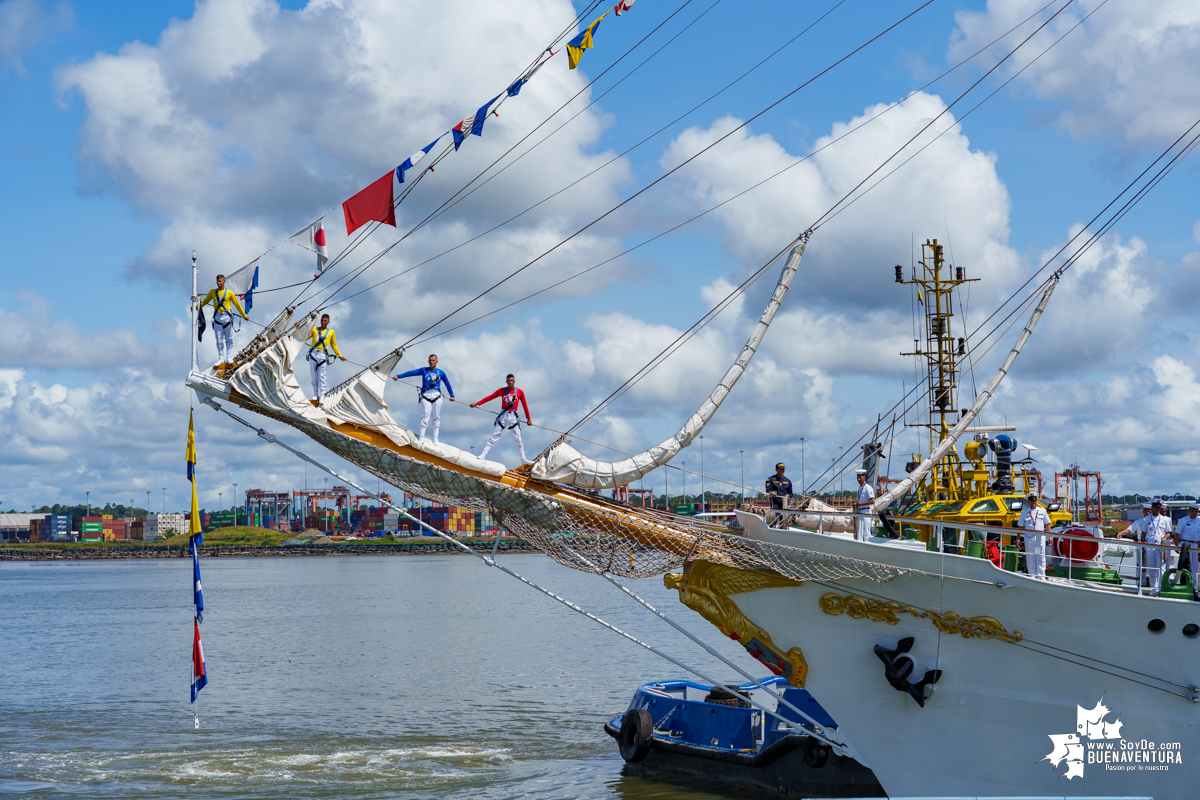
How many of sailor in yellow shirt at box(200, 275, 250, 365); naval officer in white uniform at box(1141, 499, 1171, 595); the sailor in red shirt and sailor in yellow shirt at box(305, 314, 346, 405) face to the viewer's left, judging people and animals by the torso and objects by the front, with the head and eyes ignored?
0

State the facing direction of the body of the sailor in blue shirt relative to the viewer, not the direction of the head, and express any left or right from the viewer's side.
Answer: facing the viewer

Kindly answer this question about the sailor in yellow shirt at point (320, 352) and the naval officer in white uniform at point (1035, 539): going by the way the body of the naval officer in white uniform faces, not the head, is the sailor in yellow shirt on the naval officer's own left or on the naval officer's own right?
on the naval officer's own right

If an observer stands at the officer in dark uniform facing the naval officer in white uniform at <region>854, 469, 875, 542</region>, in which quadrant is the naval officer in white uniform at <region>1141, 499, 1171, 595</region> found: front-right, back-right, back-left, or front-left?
front-right

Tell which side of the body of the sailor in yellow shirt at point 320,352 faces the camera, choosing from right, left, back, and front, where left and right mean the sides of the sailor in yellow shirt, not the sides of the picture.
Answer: front

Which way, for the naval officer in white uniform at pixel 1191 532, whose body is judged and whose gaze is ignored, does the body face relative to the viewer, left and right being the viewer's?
facing the viewer

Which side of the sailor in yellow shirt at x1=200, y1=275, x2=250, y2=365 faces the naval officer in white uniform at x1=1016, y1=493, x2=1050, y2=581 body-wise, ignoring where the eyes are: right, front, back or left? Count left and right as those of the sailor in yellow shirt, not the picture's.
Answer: left

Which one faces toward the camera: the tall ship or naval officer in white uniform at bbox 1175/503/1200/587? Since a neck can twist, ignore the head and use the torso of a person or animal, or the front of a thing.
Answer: the naval officer in white uniform

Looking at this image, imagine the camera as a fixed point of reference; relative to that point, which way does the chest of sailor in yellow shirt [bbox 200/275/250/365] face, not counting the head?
toward the camera

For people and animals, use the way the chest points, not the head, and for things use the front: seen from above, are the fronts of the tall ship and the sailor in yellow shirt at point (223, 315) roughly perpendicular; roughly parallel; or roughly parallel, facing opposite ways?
roughly perpendicular

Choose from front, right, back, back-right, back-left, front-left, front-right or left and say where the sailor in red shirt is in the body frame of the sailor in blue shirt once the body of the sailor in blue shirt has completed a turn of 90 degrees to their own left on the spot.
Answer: front
